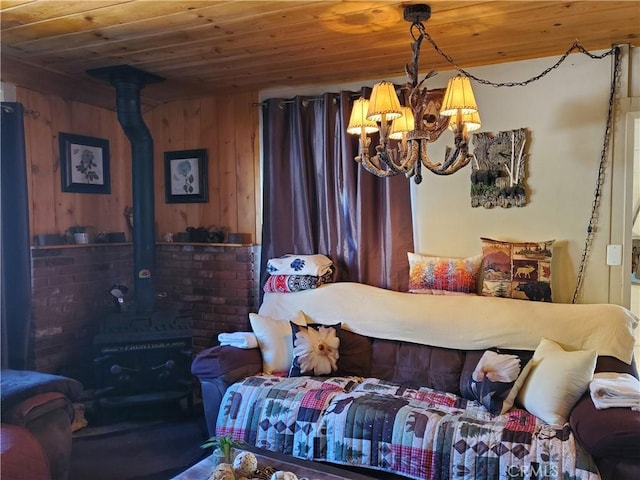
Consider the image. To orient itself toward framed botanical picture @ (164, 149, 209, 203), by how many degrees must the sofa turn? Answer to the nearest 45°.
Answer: approximately 135° to its right

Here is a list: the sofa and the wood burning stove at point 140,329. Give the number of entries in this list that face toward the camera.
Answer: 2

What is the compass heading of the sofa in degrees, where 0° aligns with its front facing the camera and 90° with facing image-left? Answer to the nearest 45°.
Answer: approximately 0°

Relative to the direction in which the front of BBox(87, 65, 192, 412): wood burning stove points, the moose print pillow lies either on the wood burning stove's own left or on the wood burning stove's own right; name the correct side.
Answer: on the wood burning stove's own left

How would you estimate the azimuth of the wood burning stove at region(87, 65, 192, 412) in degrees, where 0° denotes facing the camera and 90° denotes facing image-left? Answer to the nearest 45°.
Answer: approximately 0°

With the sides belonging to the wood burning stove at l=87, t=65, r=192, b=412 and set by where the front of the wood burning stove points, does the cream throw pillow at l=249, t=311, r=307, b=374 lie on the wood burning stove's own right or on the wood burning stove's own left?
on the wood burning stove's own left

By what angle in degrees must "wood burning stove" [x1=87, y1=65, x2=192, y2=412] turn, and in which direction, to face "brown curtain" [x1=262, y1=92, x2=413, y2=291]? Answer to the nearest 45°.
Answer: approximately 90° to its left
